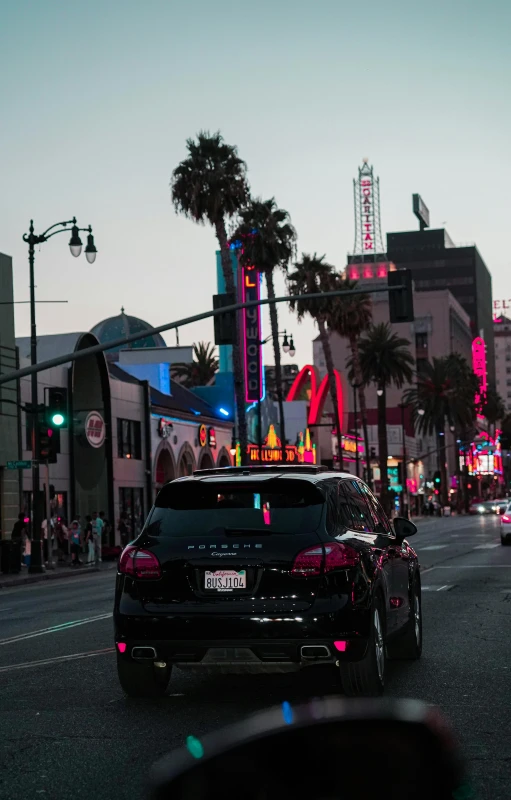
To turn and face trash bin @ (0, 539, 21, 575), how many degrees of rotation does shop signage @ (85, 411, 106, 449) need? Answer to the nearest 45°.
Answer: approximately 45° to its right

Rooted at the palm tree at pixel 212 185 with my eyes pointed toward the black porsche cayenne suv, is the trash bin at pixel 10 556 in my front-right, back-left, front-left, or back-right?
front-right

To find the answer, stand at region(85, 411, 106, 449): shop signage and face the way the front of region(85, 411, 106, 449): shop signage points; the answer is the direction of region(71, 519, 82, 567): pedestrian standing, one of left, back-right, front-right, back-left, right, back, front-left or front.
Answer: front-right

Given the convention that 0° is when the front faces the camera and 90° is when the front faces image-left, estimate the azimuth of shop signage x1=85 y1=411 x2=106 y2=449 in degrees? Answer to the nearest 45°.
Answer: approximately 315°

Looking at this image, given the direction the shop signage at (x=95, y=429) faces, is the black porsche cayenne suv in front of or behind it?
in front

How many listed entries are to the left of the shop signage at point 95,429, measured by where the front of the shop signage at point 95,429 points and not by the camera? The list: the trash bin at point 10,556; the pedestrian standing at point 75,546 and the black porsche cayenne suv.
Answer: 0
